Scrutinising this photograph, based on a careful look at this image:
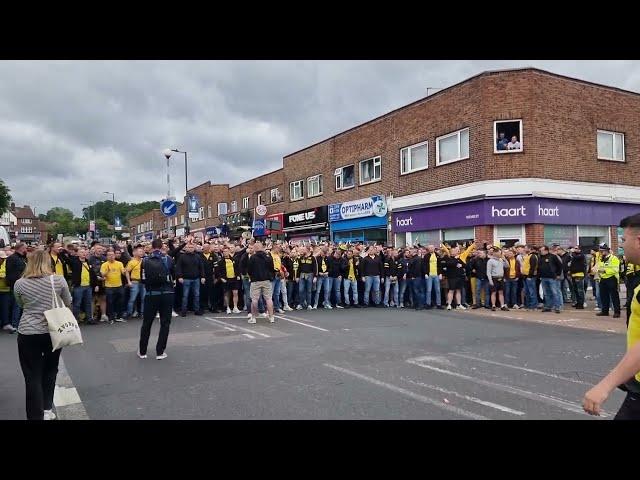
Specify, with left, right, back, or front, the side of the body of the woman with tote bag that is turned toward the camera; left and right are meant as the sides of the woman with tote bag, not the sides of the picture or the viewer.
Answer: back

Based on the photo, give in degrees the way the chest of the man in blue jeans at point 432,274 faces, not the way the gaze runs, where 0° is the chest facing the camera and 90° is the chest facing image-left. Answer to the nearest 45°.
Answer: approximately 0°

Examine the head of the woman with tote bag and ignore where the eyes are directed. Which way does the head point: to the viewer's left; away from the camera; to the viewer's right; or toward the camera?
away from the camera

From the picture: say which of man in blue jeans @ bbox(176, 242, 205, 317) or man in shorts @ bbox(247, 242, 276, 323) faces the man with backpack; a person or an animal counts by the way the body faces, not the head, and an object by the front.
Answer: the man in blue jeans

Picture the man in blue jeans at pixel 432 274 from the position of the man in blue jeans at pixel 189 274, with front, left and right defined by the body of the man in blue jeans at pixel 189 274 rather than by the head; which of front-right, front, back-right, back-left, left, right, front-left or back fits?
left

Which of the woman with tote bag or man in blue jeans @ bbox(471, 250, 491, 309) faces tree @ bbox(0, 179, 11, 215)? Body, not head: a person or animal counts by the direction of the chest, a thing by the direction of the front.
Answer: the woman with tote bag

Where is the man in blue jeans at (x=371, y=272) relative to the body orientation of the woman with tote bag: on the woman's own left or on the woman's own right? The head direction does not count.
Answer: on the woman's own right
